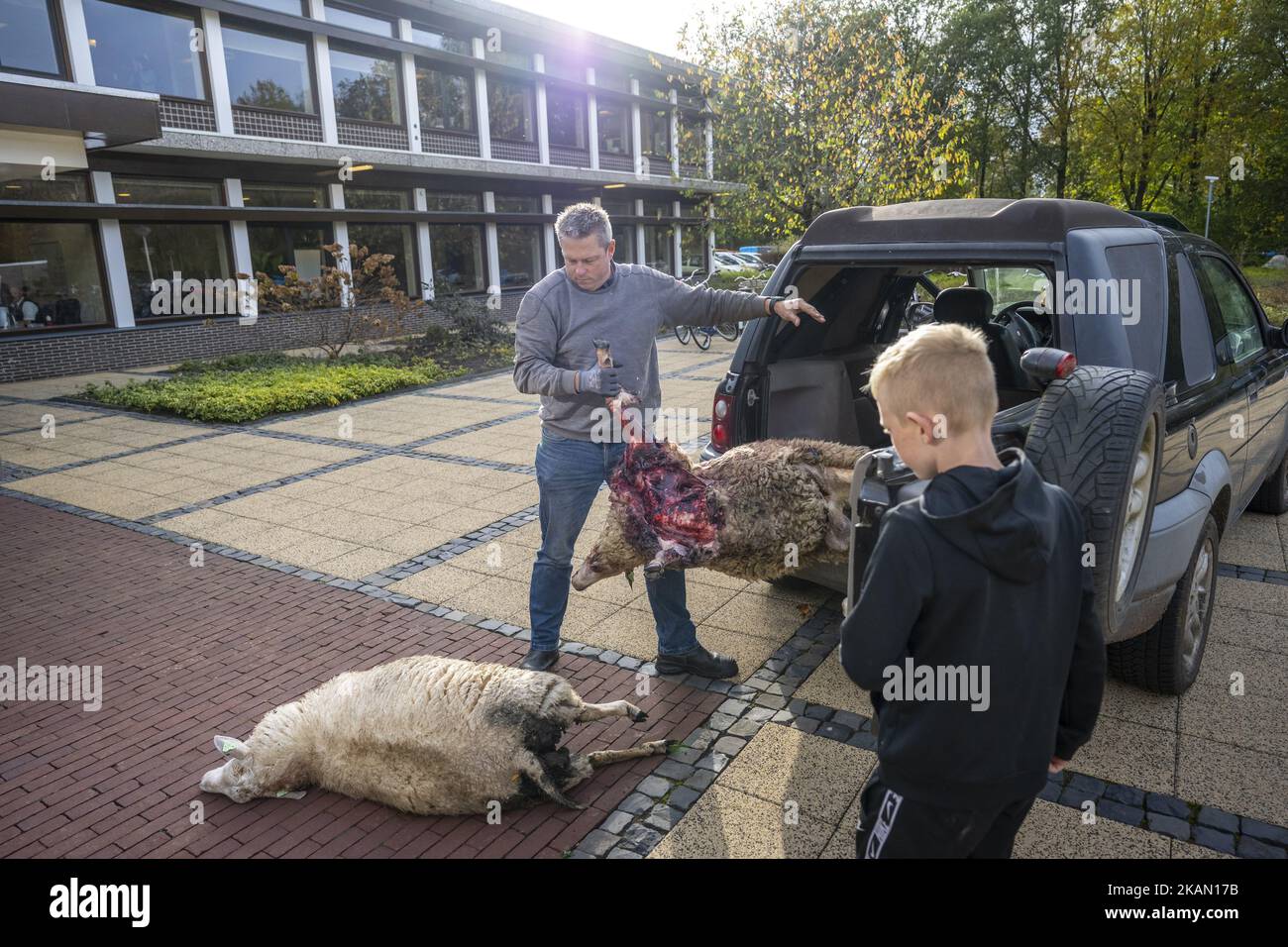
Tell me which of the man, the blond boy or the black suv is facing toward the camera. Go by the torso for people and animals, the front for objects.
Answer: the man

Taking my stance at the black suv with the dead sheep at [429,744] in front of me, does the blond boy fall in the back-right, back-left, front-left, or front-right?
front-left

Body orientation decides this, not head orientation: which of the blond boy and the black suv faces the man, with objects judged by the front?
the blond boy

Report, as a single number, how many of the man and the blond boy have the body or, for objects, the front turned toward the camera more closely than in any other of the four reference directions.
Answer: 1

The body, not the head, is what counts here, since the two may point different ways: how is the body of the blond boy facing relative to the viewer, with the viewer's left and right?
facing away from the viewer and to the left of the viewer

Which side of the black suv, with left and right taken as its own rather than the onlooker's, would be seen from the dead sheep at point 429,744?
back

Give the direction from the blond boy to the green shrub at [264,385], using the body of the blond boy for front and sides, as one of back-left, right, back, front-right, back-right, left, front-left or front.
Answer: front

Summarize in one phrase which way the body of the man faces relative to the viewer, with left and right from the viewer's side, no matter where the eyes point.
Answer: facing the viewer

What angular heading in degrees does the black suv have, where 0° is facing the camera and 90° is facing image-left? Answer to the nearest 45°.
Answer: approximately 225°

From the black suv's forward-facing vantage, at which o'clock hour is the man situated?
The man is roughly at 7 o'clock from the black suv.

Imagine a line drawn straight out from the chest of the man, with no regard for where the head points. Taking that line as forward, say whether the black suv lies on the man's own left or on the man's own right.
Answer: on the man's own left

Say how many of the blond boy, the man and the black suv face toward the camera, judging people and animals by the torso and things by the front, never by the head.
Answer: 1

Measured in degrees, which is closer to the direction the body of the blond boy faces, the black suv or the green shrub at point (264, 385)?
the green shrub

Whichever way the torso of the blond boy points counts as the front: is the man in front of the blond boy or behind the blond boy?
in front

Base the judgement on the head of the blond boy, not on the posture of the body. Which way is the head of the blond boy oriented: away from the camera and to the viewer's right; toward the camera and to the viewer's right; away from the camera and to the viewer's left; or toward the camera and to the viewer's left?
away from the camera and to the viewer's left
